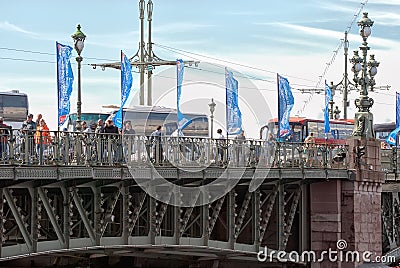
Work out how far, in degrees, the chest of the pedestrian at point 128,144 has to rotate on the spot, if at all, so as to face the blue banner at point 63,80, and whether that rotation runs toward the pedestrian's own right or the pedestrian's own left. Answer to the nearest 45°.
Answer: approximately 135° to the pedestrian's own right

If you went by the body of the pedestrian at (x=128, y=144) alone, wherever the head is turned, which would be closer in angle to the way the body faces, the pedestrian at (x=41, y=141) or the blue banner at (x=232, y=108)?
the pedestrian

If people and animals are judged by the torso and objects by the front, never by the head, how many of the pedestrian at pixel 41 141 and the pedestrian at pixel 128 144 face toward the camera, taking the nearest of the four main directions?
2

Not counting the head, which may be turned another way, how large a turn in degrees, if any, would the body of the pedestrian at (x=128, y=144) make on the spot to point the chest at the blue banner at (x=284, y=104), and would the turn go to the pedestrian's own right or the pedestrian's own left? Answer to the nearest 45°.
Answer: approximately 135° to the pedestrian's own left
